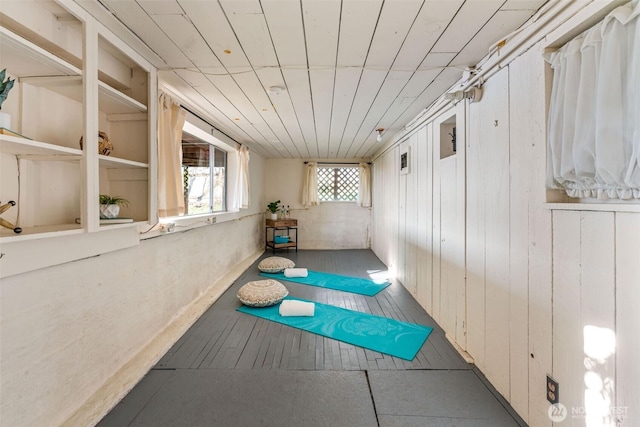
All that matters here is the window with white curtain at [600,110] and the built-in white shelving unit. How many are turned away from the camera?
0

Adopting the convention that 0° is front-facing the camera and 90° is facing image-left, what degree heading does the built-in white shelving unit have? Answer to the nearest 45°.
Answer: approximately 315°

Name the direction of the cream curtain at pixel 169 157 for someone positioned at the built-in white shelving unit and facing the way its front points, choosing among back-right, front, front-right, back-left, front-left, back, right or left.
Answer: left

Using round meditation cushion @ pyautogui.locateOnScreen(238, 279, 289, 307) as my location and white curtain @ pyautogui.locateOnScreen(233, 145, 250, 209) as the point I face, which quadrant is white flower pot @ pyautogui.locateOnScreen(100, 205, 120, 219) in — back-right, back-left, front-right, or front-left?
back-left

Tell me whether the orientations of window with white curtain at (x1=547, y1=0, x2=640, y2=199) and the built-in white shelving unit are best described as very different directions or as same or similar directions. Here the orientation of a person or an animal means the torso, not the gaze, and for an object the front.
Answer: very different directions

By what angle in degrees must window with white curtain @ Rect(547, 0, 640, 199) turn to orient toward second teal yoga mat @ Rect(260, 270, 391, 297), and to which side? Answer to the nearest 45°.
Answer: approximately 90° to its right

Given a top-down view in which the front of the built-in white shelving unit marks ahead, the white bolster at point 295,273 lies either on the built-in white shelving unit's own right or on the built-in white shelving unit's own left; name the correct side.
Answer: on the built-in white shelving unit's own left

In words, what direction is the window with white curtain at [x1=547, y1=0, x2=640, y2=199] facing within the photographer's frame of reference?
facing the viewer and to the left of the viewer

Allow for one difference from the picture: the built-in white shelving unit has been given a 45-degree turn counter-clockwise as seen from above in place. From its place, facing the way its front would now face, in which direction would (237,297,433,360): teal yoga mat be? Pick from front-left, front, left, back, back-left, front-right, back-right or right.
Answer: front

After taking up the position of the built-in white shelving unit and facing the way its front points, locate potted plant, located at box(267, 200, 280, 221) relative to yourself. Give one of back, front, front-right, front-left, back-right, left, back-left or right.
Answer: left

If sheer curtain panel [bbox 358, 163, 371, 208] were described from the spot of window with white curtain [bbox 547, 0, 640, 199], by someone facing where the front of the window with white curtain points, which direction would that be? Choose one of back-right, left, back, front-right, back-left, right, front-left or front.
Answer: right

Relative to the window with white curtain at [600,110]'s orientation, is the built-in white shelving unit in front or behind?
in front

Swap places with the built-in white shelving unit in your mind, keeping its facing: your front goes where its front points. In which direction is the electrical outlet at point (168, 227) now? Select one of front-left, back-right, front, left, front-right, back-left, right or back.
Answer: left
